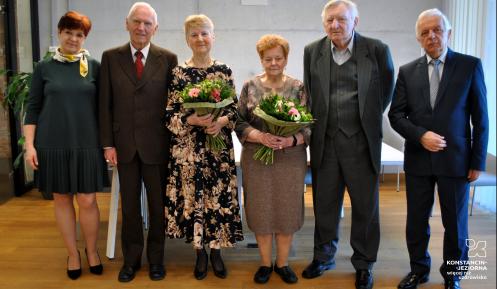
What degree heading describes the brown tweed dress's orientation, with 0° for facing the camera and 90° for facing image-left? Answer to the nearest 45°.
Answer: approximately 0°

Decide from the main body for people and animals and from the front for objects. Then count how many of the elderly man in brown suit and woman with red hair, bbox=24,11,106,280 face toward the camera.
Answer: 2

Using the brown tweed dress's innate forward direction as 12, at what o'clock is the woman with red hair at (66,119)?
The woman with red hair is roughly at 3 o'clock from the brown tweed dress.

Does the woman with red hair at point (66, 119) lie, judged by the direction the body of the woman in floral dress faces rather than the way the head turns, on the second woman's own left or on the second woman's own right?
on the second woman's own right

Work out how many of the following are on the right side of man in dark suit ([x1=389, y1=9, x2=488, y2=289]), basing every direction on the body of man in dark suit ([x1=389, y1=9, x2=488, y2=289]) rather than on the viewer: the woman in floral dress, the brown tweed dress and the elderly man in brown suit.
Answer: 3

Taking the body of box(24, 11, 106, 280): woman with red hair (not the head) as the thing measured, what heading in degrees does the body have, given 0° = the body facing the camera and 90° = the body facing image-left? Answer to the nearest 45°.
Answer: approximately 0°
